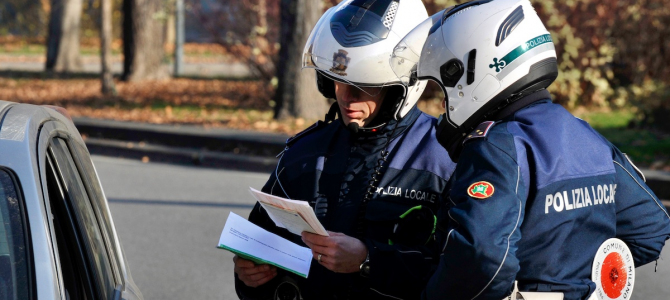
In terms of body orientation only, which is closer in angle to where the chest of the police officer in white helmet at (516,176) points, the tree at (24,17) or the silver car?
the tree

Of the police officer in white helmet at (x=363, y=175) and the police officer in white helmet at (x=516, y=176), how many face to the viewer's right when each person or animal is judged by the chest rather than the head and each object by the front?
0

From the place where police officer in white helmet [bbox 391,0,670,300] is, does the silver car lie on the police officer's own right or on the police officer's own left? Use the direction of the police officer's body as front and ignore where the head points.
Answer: on the police officer's own left

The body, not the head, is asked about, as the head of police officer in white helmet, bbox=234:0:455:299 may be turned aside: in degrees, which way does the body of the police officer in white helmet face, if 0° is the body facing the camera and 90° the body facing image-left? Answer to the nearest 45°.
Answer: approximately 45°

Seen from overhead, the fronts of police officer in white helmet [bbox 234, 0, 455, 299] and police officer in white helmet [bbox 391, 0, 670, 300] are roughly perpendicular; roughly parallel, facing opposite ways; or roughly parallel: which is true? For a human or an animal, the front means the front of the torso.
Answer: roughly perpendicular

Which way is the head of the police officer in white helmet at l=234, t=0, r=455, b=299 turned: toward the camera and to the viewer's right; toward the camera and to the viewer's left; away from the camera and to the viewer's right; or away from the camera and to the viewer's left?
toward the camera and to the viewer's left

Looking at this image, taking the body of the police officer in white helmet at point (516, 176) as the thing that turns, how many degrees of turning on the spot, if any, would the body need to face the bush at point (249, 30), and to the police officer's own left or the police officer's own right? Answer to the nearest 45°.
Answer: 0° — they already face it

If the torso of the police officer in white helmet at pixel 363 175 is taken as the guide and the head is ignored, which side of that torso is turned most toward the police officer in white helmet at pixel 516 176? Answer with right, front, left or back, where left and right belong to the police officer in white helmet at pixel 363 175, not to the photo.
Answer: left

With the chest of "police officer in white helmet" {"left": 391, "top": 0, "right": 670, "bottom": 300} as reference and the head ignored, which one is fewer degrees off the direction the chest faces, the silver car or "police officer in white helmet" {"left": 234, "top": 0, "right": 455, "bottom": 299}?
the police officer in white helmet

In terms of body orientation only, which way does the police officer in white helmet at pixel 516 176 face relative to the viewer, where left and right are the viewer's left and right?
facing away from the viewer and to the left of the viewer

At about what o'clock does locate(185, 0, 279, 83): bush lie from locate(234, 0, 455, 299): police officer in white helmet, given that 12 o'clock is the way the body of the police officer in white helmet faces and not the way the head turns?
The bush is roughly at 4 o'clock from the police officer in white helmet.

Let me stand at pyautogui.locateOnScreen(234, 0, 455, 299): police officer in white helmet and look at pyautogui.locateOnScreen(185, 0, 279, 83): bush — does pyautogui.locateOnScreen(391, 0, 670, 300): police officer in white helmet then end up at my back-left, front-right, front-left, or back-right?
back-right
